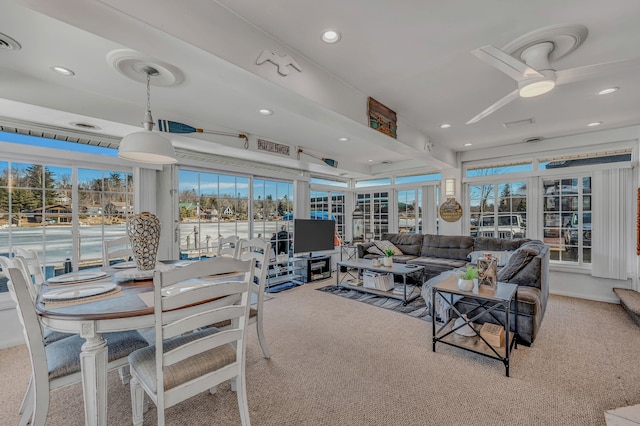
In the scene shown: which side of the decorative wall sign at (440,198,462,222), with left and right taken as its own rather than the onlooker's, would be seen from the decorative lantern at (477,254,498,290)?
front

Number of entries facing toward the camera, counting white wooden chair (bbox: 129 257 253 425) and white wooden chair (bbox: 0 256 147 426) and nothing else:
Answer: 0

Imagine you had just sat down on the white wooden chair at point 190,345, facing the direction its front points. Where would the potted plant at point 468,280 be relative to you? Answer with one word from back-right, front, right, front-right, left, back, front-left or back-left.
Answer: back-right

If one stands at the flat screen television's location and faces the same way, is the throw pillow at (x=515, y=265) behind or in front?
in front

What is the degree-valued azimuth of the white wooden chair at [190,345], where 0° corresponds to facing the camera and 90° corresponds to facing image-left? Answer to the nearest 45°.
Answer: approximately 135°

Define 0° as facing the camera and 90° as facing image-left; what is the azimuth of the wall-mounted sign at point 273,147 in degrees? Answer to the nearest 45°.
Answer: approximately 315°

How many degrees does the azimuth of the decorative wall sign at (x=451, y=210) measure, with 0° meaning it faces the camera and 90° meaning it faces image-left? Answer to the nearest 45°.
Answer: approximately 0°

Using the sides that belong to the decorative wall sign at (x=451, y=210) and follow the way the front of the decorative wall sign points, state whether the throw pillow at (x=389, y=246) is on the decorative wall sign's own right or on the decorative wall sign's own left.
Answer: on the decorative wall sign's own right

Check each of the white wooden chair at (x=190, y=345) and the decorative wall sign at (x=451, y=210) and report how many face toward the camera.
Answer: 1
